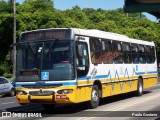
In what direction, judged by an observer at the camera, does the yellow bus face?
facing the viewer and to the left of the viewer
